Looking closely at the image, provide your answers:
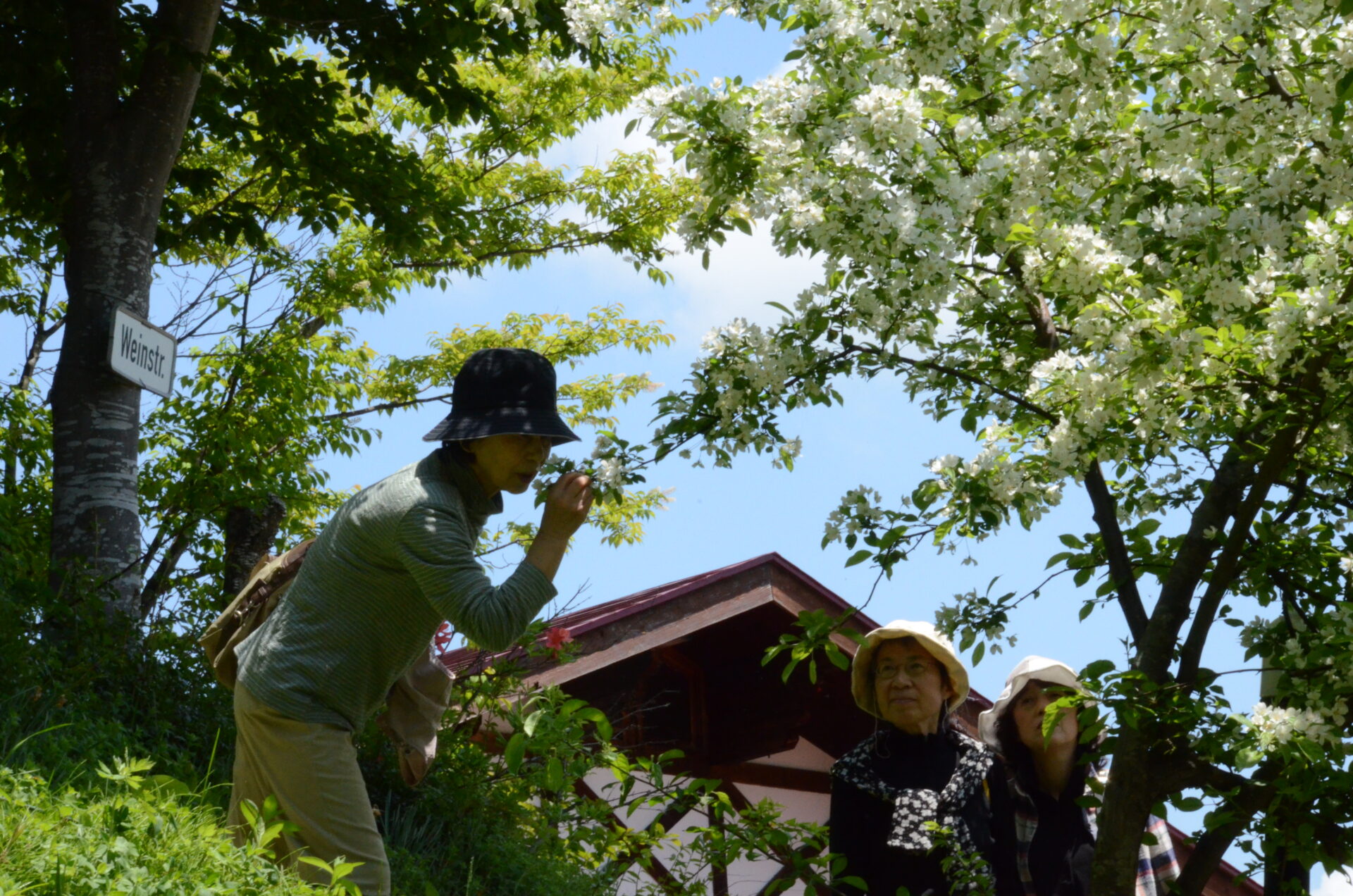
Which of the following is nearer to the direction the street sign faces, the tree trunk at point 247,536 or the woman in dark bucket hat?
the woman in dark bucket hat

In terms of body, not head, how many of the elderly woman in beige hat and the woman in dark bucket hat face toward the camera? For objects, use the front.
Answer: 1

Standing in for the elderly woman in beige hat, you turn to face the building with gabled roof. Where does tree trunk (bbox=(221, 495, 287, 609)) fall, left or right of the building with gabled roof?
left

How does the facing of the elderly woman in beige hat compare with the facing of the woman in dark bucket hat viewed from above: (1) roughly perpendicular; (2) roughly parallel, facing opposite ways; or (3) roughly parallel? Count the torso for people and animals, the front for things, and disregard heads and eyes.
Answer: roughly perpendicular

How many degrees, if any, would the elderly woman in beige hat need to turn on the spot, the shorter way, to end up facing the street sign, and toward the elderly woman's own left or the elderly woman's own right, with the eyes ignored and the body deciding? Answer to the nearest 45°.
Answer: approximately 90° to the elderly woman's own right

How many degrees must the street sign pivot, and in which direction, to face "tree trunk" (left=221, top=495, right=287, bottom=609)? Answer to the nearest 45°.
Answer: approximately 90° to its left

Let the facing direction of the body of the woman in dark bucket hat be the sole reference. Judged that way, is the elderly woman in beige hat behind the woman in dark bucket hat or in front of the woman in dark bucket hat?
in front

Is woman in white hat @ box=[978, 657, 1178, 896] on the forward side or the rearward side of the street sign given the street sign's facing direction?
on the forward side

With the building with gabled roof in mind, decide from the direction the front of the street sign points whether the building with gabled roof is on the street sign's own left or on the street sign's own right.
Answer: on the street sign's own left

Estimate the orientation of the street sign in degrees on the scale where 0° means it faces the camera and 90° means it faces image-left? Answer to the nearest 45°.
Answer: approximately 315°

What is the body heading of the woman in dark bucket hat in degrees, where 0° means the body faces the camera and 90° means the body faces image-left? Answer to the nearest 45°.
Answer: approximately 270°
